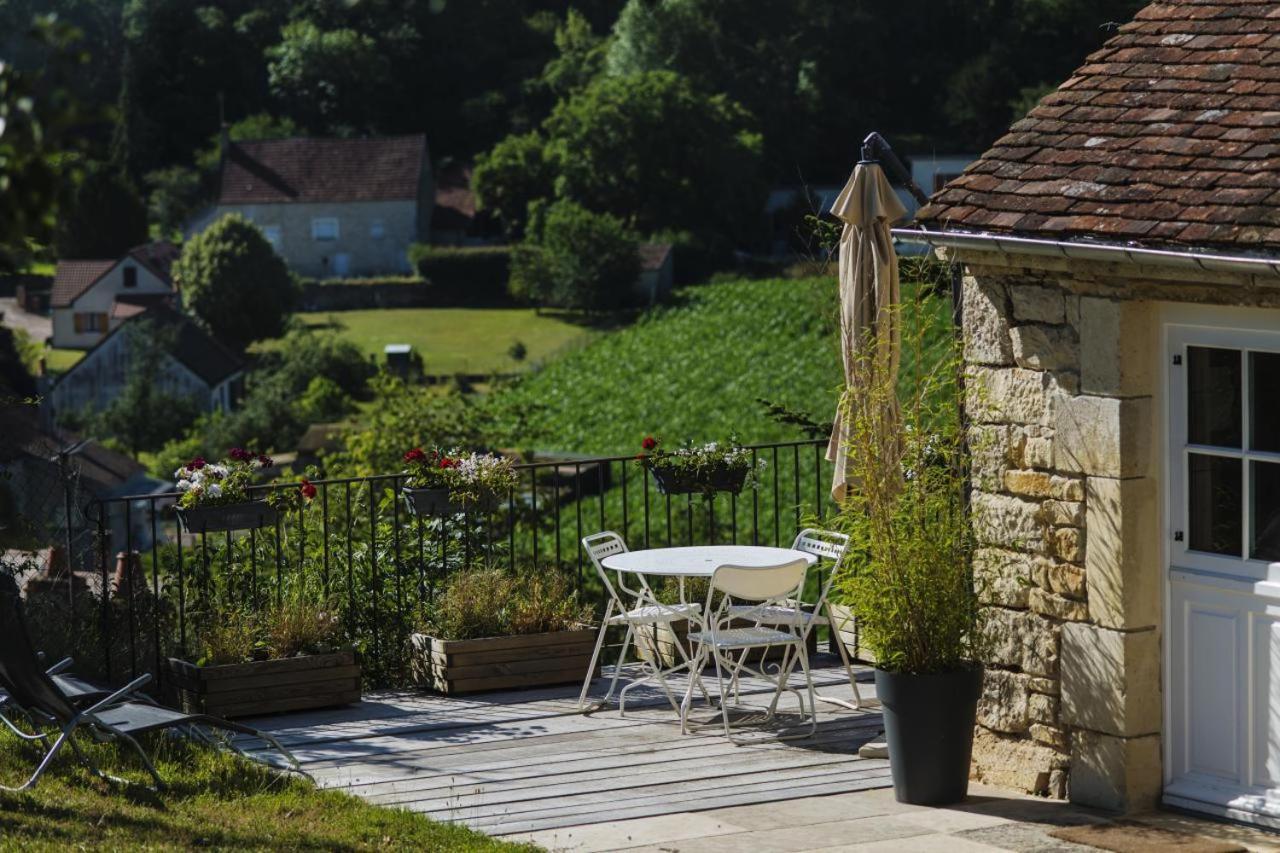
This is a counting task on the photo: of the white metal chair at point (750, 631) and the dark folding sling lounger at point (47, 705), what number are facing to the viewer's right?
1

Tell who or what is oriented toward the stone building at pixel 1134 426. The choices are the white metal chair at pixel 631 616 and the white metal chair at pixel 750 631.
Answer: the white metal chair at pixel 631 616

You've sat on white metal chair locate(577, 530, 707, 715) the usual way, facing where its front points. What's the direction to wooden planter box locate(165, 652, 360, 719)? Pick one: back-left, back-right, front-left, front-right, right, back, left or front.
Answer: back-right

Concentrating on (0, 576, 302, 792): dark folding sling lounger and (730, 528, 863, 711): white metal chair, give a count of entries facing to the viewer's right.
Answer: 1

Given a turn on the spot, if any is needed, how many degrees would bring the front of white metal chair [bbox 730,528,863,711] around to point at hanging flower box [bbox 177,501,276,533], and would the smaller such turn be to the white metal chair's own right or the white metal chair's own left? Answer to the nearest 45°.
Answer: approximately 45° to the white metal chair's own right

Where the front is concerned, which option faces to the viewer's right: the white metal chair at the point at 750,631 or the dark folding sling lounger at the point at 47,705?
the dark folding sling lounger

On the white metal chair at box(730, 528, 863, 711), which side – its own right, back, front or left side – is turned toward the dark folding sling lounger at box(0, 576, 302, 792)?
front

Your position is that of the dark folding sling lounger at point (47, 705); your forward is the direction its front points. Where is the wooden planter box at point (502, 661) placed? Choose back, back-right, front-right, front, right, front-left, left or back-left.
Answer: front-left

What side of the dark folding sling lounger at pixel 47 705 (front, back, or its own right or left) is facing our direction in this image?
right

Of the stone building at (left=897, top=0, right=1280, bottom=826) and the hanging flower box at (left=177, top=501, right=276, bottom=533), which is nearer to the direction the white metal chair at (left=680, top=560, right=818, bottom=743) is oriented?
the hanging flower box

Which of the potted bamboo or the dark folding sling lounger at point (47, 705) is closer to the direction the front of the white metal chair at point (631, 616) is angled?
the potted bamboo

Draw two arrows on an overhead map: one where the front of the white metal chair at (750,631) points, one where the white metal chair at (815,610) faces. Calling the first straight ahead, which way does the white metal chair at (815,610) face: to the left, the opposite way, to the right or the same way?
to the left

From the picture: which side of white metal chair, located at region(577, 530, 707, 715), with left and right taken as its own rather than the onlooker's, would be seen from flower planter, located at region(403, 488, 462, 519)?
back
